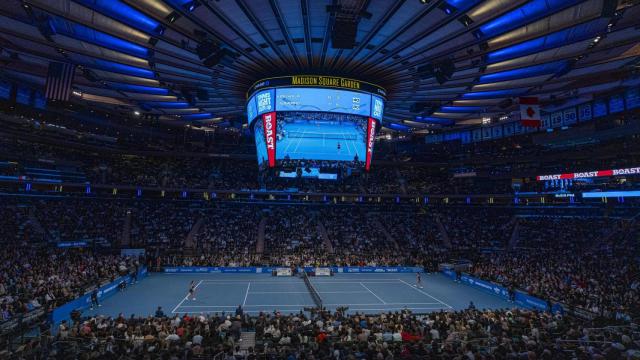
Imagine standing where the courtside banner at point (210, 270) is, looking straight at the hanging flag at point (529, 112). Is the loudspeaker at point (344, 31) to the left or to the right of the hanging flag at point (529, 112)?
right

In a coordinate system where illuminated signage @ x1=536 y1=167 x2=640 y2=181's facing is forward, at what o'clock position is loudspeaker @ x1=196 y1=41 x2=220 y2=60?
The loudspeaker is roughly at 11 o'clock from the illuminated signage.

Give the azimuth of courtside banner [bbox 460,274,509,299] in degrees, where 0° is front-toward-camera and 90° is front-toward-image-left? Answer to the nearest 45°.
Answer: approximately 45°

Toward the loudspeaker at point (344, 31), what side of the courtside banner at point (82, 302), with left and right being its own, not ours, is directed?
front

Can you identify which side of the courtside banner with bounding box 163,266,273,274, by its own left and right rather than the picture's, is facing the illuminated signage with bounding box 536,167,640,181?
left

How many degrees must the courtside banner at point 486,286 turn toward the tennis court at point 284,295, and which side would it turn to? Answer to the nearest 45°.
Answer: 0° — it already faces it

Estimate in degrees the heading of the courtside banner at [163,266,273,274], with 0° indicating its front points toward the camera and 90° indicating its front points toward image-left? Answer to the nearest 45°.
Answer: approximately 0°

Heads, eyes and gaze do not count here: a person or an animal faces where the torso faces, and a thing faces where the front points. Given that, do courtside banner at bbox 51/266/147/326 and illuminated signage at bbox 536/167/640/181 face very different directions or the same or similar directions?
very different directions

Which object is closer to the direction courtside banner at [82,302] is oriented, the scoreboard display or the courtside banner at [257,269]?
the scoreboard display

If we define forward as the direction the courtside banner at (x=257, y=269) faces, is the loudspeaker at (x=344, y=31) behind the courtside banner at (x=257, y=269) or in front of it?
in front

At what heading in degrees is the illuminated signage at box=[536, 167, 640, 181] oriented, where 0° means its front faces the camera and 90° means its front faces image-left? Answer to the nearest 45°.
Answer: approximately 45°

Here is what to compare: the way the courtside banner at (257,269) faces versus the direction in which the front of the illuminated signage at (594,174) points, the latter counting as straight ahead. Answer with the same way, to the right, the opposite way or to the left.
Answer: to the left

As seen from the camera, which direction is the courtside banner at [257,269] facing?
toward the camera

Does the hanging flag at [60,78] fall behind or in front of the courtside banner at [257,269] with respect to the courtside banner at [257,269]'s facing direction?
in front

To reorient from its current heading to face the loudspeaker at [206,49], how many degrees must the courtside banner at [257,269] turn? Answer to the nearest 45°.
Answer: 0° — it already faces it

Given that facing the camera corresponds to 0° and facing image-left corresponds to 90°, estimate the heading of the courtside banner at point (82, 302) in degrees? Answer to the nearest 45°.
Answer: approximately 315°

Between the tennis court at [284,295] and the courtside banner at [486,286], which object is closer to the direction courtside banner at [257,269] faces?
the tennis court
